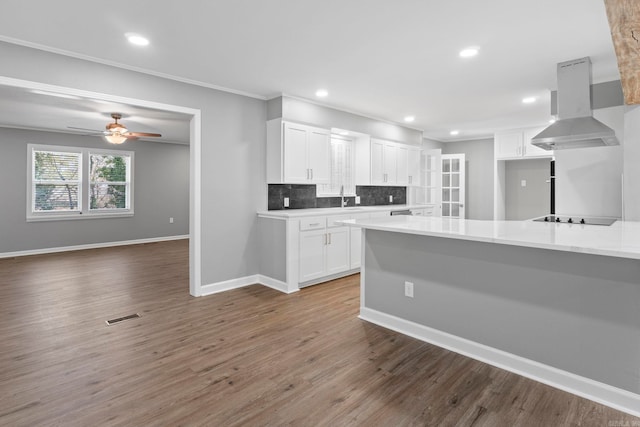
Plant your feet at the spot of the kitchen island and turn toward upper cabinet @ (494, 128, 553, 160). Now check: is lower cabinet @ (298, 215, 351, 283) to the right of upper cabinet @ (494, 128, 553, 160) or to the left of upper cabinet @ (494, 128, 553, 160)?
left

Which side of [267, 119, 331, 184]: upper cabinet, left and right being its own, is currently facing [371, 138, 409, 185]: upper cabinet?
left

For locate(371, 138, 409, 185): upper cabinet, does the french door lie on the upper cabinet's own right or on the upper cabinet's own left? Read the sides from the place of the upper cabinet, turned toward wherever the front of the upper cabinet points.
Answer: on the upper cabinet's own left

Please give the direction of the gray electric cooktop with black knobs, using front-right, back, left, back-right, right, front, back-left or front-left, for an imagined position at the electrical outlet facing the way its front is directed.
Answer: back

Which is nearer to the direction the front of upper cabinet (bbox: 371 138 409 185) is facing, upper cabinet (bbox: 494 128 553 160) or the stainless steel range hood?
the stainless steel range hood

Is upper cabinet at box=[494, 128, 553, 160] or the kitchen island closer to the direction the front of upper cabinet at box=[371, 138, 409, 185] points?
the kitchen island
